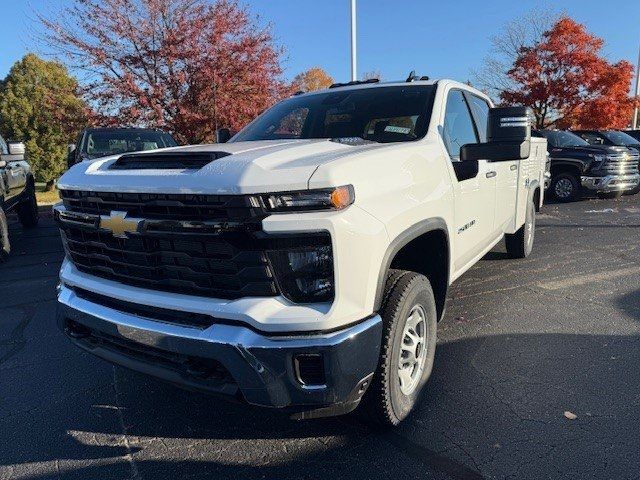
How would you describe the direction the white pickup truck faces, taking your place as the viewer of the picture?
facing the viewer and to the left of the viewer

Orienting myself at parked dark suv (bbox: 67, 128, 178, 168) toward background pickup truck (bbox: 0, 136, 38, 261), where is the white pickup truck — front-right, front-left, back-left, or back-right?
front-left

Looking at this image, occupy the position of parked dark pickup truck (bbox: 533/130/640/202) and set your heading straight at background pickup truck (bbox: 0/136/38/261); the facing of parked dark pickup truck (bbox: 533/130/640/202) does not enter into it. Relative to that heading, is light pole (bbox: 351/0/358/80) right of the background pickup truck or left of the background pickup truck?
right

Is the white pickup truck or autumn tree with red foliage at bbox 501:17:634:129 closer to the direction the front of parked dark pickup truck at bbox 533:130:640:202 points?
the white pickup truck

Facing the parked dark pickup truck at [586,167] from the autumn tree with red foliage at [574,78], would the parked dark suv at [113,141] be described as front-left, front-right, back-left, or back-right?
front-right

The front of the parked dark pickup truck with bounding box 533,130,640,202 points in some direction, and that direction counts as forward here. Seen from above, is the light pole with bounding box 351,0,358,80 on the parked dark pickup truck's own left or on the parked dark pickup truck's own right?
on the parked dark pickup truck's own right

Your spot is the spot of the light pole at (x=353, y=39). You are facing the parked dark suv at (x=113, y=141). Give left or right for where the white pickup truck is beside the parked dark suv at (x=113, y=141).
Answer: left

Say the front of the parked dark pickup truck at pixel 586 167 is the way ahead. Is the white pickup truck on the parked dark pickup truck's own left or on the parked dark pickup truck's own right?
on the parked dark pickup truck's own right

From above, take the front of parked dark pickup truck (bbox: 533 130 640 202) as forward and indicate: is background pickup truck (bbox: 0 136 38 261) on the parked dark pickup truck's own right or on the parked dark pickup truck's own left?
on the parked dark pickup truck's own right

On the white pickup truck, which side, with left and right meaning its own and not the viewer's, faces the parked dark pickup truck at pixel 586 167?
back
